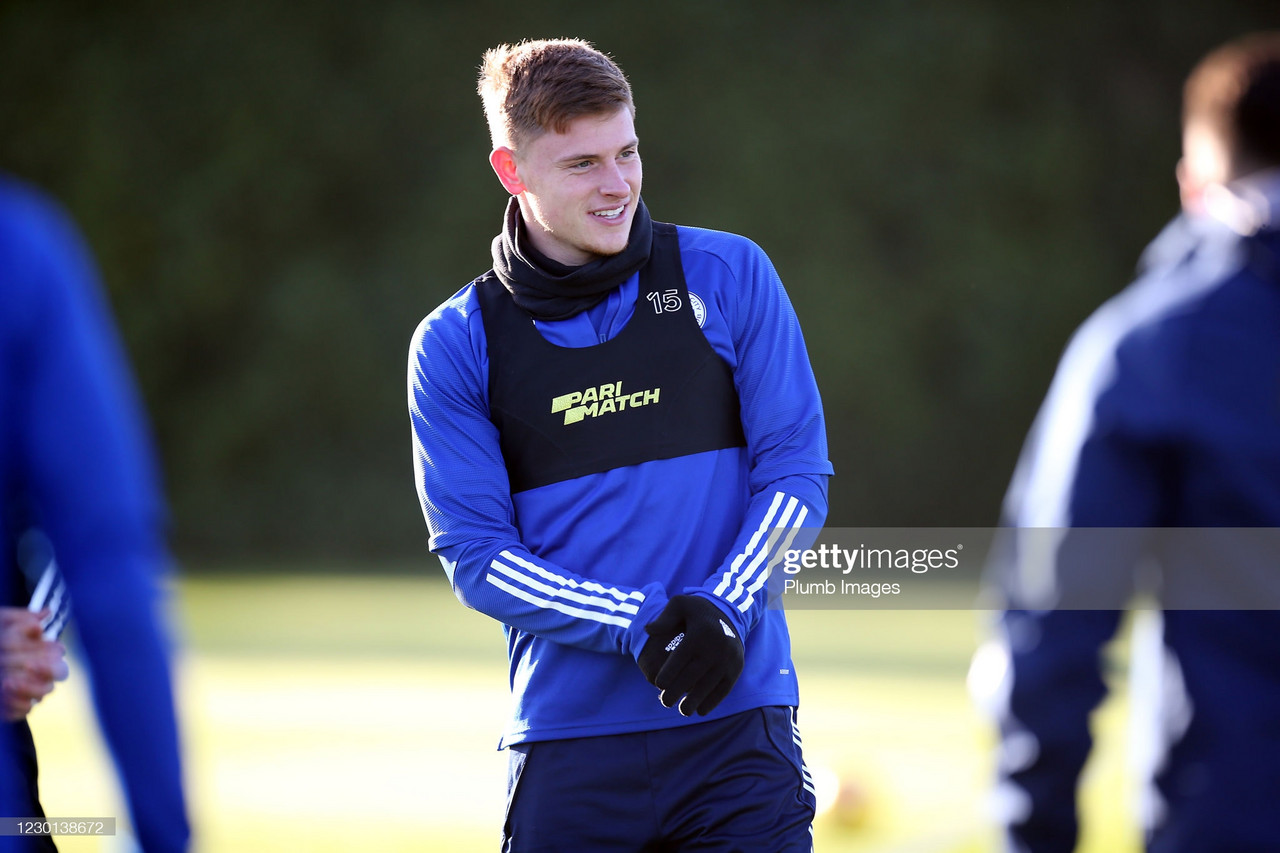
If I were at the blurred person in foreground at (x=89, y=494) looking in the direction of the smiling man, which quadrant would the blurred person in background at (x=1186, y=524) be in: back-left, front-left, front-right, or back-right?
front-right

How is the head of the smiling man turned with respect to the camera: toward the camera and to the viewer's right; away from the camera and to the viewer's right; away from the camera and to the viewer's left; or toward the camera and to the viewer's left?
toward the camera and to the viewer's right

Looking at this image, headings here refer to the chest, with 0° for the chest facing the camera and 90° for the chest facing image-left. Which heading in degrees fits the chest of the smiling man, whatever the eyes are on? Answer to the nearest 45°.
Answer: approximately 0°

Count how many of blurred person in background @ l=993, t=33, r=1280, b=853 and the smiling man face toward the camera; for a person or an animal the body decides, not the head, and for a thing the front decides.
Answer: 1

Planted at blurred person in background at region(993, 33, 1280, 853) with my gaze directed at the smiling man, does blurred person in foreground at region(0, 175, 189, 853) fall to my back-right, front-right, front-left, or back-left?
front-left

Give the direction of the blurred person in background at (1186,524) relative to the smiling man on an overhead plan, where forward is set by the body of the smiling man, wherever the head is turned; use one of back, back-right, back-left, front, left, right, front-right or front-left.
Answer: front-left

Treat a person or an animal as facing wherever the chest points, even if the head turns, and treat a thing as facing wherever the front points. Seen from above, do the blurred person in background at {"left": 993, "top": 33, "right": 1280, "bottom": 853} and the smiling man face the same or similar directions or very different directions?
very different directions

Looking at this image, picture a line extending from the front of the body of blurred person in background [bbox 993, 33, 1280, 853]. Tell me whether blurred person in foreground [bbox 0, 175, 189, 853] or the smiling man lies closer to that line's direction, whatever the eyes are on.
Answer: the smiling man

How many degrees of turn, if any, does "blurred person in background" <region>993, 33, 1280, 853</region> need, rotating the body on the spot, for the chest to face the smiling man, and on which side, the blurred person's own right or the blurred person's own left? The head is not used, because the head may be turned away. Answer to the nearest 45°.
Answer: approximately 45° to the blurred person's own left

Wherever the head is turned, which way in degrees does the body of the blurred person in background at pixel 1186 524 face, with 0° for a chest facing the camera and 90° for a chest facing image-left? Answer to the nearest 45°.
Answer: approximately 180°
